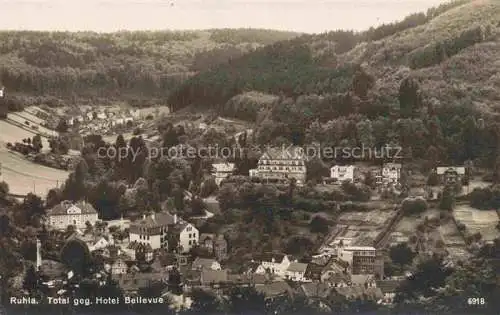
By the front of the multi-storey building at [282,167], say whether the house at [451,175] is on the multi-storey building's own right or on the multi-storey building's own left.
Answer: on the multi-storey building's own left

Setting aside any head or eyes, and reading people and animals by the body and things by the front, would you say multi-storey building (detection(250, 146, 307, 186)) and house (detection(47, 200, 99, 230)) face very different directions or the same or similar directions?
same or similar directions

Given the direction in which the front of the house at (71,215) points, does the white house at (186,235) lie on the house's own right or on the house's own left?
on the house's own left

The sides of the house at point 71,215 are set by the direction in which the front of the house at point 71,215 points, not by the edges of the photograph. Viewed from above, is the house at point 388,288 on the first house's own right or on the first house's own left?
on the first house's own left

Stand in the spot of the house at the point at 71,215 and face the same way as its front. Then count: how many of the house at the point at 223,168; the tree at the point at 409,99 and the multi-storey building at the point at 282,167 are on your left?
3

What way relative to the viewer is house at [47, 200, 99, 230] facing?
toward the camera

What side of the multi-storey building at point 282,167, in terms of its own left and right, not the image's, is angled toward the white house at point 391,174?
left

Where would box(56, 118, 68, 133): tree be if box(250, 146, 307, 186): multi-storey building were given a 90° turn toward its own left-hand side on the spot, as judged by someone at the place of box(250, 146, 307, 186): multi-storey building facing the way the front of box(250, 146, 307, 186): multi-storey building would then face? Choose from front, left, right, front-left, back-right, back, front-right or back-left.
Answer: back

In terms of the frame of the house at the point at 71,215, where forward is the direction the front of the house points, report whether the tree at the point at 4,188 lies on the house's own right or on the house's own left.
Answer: on the house's own right

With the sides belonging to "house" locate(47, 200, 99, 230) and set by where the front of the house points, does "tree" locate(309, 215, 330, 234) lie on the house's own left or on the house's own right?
on the house's own left

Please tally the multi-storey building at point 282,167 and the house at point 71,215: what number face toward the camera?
2
